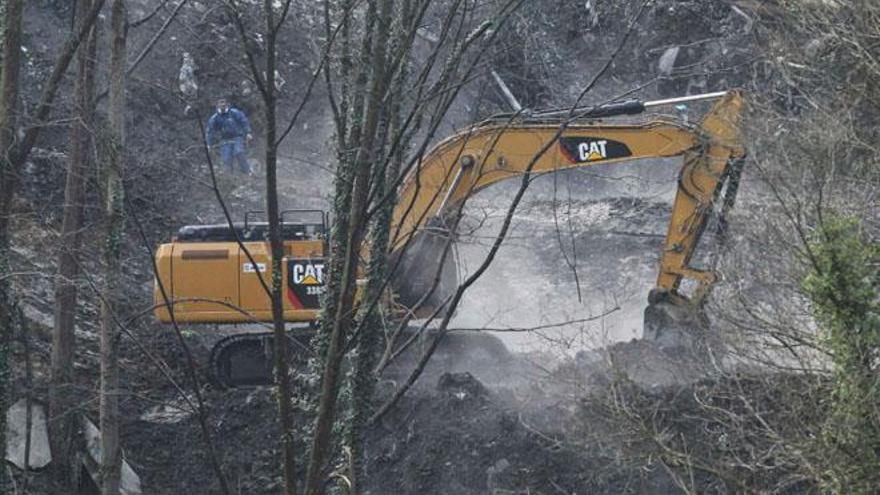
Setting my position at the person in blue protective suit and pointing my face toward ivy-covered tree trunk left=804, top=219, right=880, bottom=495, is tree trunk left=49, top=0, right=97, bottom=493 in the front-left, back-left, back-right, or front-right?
front-right

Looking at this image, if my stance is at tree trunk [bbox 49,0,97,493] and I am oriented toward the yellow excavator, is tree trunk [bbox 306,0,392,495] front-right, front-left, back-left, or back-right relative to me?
front-right

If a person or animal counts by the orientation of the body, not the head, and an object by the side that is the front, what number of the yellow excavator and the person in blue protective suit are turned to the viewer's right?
1

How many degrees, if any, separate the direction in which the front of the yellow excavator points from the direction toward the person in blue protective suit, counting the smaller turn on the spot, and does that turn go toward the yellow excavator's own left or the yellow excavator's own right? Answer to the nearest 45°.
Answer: approximately 135° to the yellow excavator's own left

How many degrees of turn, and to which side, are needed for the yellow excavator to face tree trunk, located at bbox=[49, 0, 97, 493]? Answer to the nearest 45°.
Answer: approximately 180°

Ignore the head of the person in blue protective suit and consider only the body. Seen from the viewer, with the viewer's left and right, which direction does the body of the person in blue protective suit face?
facing the viewer

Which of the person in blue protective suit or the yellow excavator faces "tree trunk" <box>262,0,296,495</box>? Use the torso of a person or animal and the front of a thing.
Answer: the person in blue protective suit

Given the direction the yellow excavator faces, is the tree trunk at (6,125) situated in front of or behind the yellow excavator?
behind

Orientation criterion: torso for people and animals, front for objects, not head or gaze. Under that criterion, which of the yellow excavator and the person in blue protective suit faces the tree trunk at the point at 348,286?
the person in blue protective suit

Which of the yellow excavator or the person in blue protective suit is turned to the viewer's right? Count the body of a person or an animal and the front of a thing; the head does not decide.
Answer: the yellow excavator

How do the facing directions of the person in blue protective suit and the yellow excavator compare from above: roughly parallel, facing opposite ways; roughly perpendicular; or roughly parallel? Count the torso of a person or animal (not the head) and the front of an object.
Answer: roughly perpendicular

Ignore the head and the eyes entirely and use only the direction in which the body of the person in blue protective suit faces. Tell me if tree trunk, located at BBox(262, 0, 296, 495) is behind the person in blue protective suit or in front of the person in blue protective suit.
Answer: in front

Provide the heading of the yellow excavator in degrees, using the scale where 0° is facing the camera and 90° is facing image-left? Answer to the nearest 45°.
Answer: approximately 270°

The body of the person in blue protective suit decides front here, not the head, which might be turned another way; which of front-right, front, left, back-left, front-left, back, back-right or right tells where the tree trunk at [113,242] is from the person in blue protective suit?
front
